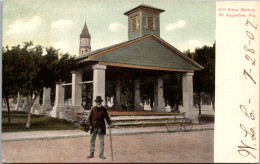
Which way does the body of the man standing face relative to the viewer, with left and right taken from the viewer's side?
facing the viewer

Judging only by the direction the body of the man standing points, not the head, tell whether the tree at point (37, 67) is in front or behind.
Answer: behind

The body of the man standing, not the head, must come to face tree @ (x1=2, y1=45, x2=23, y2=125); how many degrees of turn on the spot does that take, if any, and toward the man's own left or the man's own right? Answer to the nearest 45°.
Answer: approximately 135° to the man's own right
